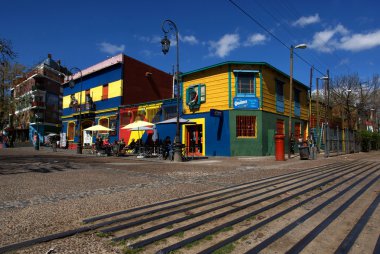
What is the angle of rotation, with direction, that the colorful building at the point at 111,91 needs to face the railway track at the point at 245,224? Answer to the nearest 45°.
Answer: approximately 45° to its left

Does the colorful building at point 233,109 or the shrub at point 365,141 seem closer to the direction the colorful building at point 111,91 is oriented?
the colorful building

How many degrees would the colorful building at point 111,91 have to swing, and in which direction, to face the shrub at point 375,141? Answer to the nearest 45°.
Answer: approximately 135° to its left

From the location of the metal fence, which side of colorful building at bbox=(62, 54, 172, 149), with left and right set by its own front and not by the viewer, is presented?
left

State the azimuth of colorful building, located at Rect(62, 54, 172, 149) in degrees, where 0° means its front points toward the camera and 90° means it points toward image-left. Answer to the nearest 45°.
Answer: approximately 45°

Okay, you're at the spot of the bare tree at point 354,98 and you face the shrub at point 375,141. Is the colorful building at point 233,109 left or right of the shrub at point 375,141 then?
right

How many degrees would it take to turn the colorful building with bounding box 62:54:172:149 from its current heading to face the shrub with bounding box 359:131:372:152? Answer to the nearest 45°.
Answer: approximately 135° to its left

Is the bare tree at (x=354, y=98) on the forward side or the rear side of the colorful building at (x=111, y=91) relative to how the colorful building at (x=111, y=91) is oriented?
on the rear side
